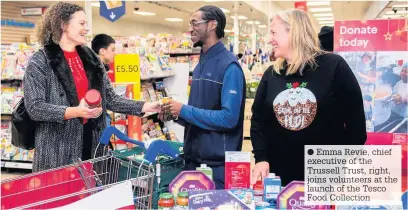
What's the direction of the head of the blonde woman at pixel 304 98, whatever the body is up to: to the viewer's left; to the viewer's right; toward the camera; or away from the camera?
to the viewer's left

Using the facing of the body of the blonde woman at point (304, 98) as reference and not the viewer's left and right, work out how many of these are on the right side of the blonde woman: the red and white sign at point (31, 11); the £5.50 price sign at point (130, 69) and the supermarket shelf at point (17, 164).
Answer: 3

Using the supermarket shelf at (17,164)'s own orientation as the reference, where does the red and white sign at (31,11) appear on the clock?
The red and white sign is roughly at 6 o'clock from the supermarket shelf.

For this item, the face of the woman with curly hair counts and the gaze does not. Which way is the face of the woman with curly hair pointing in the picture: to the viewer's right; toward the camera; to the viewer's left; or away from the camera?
to the viewer's right

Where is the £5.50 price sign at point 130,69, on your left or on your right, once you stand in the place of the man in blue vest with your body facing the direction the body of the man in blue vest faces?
on your right

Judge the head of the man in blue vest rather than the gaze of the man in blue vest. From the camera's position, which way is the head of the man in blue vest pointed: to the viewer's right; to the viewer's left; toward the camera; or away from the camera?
to the viewer's left

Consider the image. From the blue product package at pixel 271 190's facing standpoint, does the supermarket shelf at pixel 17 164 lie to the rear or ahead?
to the rear

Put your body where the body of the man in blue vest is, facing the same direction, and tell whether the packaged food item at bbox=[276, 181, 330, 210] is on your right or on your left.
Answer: on your left
